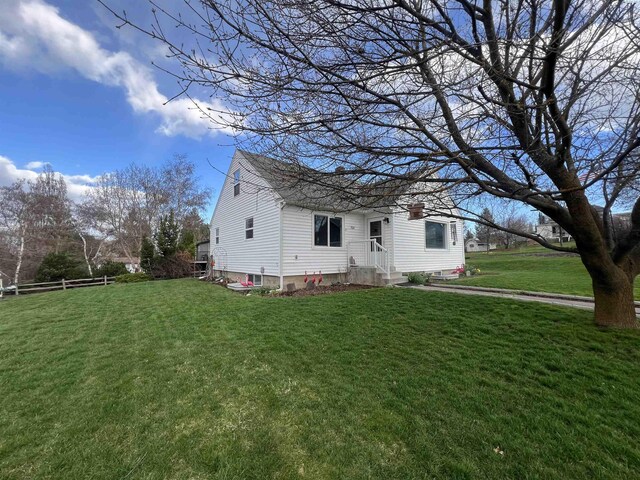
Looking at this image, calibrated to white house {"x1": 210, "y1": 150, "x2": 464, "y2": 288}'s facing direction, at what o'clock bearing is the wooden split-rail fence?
The wooden split-rail fence is roughly at 5 o'clock from the white house.

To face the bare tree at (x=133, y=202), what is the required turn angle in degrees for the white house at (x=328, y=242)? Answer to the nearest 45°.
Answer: approximately 180°

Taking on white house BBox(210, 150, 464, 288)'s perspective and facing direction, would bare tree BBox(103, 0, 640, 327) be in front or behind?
in front

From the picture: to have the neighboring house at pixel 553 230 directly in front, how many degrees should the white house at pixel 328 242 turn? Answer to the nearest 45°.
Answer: approximately 90° to its left

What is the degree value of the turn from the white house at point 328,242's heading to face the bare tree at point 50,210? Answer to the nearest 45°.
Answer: approximately 180°

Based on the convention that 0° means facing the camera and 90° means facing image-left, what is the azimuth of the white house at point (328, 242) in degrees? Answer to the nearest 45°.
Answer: approximately 315°
